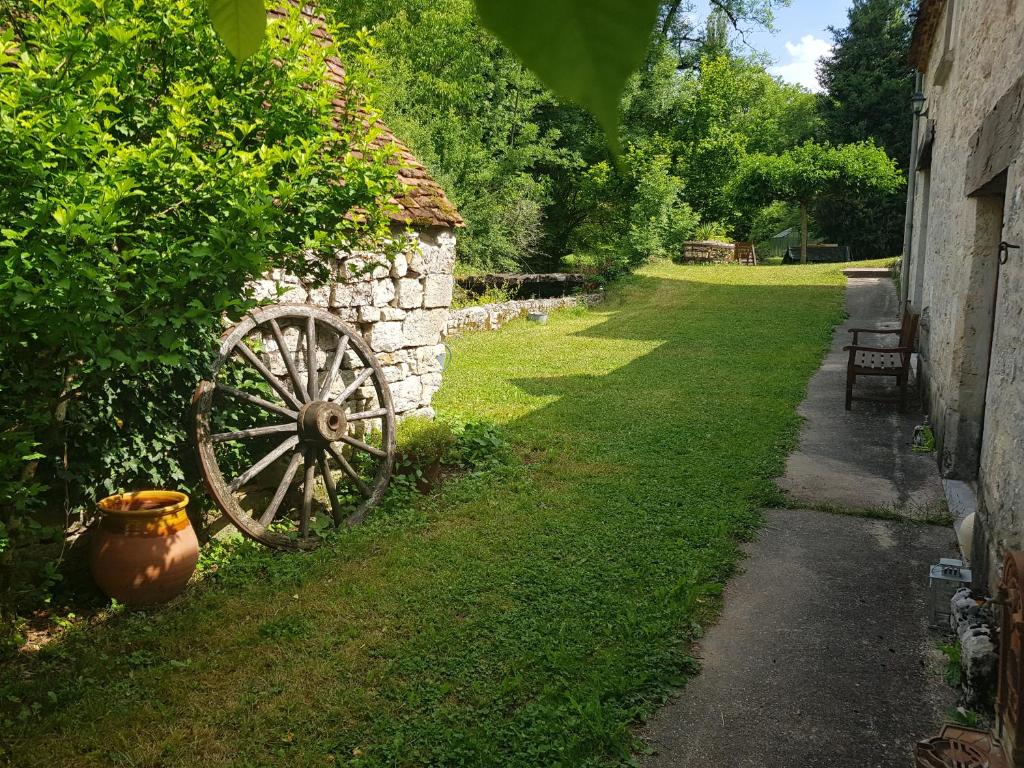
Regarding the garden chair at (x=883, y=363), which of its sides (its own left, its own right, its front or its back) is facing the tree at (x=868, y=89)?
right

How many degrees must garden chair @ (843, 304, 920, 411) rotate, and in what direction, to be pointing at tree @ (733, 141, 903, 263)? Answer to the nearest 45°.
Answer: approximately 90° to its right

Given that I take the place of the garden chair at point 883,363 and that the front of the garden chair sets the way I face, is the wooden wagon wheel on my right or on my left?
on my left

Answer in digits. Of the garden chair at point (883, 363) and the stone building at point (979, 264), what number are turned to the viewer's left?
2

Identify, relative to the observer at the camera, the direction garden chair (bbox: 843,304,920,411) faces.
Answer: facing to the left of the viewer

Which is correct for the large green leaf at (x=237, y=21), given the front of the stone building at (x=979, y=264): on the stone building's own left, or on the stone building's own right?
on the stone building's own left

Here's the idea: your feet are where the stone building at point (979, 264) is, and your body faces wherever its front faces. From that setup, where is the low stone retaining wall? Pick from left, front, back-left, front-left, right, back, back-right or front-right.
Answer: front-right

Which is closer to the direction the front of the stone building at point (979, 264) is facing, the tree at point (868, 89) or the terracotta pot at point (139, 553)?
the terracotta pot

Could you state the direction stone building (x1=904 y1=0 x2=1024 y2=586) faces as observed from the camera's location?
facing to the left of the viewer

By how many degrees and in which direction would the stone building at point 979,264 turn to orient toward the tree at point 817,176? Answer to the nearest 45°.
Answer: approximately 90° to its right

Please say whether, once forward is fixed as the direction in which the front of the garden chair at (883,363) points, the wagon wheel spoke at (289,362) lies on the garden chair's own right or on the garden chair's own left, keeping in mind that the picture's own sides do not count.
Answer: on the garden chair's own left
